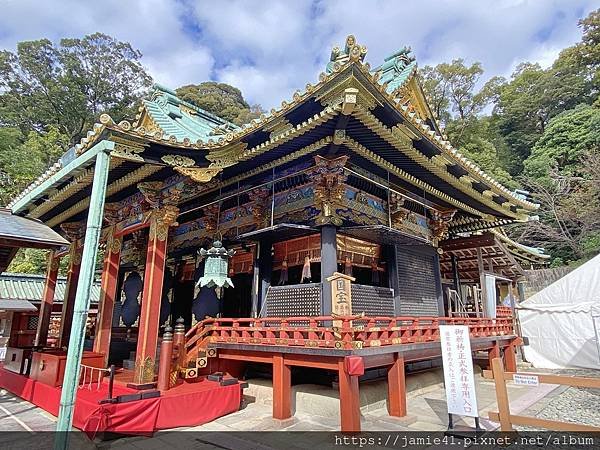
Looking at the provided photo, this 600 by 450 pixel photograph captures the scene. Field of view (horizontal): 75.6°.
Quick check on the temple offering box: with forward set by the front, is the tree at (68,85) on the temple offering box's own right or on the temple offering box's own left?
on the temple offering box's own right

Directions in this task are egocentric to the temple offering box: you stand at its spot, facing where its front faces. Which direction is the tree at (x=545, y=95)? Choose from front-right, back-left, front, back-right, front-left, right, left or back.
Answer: back-left

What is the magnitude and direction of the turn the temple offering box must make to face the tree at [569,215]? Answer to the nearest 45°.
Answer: approximately 135° to its left

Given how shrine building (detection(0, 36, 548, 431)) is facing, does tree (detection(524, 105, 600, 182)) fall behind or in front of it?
behind

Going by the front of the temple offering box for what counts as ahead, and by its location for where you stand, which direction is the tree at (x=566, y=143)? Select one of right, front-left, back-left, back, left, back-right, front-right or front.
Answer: back-left

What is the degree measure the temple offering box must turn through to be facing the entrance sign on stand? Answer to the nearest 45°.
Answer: approximately 90° to its left

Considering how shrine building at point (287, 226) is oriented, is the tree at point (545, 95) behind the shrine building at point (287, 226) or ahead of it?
behind

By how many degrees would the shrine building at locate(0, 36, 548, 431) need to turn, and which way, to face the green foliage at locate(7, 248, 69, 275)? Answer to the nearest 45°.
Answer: approximately 90° to its right
